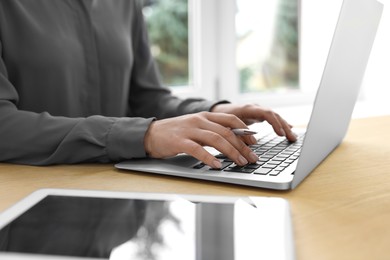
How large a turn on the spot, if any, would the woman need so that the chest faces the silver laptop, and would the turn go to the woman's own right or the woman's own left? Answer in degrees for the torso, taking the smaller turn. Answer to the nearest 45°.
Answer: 0° — they already face it

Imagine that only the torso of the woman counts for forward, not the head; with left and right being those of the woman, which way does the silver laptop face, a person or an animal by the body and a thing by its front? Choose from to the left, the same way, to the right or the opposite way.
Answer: the opposite way

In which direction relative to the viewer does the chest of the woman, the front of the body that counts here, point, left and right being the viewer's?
facing the viewer and to the right of the viewer

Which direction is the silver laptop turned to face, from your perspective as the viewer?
facing away from the viewer and to the left of the viewer

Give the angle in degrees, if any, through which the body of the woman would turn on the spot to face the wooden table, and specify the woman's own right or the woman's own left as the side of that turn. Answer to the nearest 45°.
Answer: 0° — they already face it
